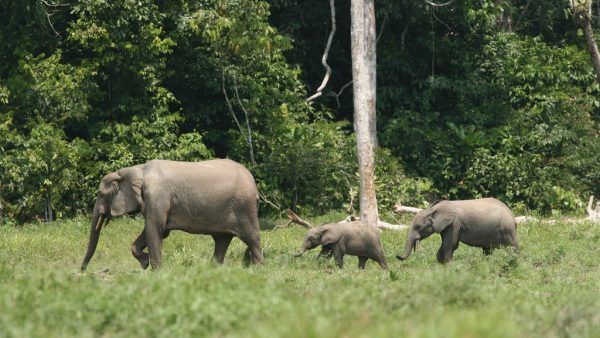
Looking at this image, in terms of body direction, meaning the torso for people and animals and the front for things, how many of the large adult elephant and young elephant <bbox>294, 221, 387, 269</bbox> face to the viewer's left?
2

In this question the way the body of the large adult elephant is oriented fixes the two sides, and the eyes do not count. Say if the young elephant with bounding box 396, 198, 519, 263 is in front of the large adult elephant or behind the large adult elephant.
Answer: behind

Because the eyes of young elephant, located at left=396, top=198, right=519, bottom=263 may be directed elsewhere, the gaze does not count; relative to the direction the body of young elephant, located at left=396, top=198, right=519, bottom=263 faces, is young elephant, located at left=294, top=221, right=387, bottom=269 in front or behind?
in front

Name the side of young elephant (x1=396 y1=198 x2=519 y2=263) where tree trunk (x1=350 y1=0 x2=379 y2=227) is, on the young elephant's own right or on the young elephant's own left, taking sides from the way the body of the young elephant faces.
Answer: on the young elephant's own right

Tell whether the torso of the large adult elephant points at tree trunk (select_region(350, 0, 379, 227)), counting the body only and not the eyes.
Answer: no

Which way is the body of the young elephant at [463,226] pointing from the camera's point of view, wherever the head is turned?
to the viewer's left

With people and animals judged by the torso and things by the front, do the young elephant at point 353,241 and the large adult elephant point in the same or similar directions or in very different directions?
same or similar directions

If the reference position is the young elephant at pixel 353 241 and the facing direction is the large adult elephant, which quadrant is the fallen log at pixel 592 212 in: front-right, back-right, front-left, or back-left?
back-right

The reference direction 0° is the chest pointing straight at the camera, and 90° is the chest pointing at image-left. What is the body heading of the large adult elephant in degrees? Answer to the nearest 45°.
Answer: approximately 90°

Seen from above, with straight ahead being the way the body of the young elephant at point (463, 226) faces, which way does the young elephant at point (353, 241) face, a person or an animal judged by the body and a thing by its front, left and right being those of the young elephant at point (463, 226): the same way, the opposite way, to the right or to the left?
the same way

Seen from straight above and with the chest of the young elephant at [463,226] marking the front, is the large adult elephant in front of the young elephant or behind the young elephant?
in front

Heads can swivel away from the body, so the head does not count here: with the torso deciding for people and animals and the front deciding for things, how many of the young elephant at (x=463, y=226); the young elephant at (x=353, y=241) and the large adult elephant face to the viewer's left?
3

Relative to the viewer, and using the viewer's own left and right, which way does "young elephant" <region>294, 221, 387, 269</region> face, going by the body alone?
facing to the left of the viewer

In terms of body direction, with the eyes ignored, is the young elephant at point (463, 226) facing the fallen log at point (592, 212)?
no
